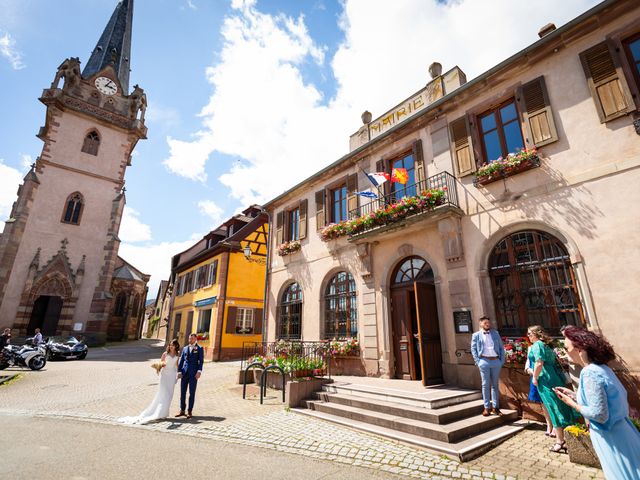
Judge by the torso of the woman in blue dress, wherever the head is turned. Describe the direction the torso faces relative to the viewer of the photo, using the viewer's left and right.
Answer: facing to the left of the viewer

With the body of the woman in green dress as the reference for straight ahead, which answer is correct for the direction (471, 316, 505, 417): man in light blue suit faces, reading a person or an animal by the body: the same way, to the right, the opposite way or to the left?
to the left

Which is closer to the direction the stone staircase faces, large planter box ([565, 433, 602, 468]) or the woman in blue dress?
the woman in blue dress

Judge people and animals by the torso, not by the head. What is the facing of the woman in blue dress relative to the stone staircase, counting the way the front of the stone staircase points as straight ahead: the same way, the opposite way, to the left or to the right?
to the right

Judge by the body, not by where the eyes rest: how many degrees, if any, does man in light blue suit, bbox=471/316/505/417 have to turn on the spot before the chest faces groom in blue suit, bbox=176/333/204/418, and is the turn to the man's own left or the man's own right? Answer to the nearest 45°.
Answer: approximately 90° to the man's own right

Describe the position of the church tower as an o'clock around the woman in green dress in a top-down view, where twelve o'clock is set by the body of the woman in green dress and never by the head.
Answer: The church tower is roughly at 12 o'clock from the woman in green dress.

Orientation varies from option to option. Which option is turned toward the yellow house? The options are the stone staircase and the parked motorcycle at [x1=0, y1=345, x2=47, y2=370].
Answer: the parked motorcycle

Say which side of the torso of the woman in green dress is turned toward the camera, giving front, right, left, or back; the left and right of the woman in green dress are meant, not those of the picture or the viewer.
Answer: left

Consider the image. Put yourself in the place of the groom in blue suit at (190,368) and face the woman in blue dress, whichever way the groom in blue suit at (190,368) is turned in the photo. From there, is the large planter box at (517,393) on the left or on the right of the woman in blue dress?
left

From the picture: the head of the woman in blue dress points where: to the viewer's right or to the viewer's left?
to the viewer's left

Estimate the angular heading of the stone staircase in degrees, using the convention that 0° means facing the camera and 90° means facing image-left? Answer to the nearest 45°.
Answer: approximately 45°
